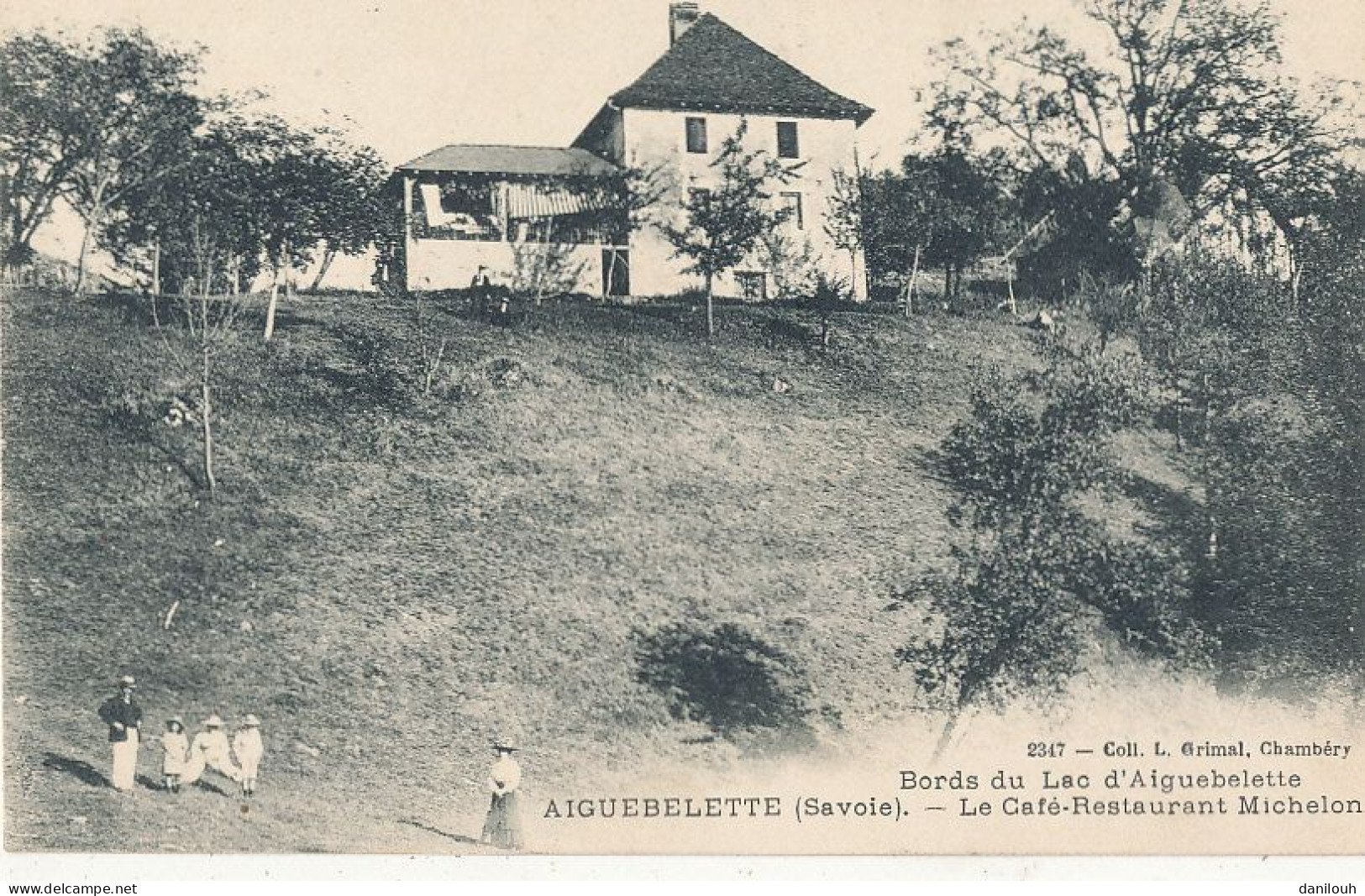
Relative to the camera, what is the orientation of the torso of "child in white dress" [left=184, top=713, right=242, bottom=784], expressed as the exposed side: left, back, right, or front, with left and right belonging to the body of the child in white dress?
front

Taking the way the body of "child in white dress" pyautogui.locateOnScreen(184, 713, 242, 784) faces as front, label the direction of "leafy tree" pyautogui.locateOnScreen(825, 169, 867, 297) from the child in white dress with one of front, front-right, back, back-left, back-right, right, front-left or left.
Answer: back-left

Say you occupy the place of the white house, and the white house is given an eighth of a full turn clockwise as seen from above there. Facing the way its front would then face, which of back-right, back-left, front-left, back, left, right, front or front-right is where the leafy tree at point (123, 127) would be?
front

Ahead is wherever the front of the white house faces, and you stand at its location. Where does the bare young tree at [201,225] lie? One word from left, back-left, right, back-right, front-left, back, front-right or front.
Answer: front-right

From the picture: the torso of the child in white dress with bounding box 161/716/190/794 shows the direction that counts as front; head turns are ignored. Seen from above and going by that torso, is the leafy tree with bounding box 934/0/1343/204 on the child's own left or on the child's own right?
on the child's own left

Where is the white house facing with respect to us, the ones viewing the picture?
facing the viewer

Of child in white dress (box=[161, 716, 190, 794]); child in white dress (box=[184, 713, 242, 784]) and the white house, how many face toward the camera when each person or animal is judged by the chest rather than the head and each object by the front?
3

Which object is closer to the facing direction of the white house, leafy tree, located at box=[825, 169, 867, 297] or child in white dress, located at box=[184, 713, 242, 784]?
the child in white dress

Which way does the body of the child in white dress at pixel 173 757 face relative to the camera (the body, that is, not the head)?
toward the camera

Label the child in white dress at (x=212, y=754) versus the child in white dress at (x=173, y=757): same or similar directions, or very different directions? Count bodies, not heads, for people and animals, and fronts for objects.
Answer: same or similar directions

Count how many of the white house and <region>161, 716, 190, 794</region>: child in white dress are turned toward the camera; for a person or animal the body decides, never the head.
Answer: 2

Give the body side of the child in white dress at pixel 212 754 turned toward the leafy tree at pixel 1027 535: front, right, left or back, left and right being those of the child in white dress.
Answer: left
